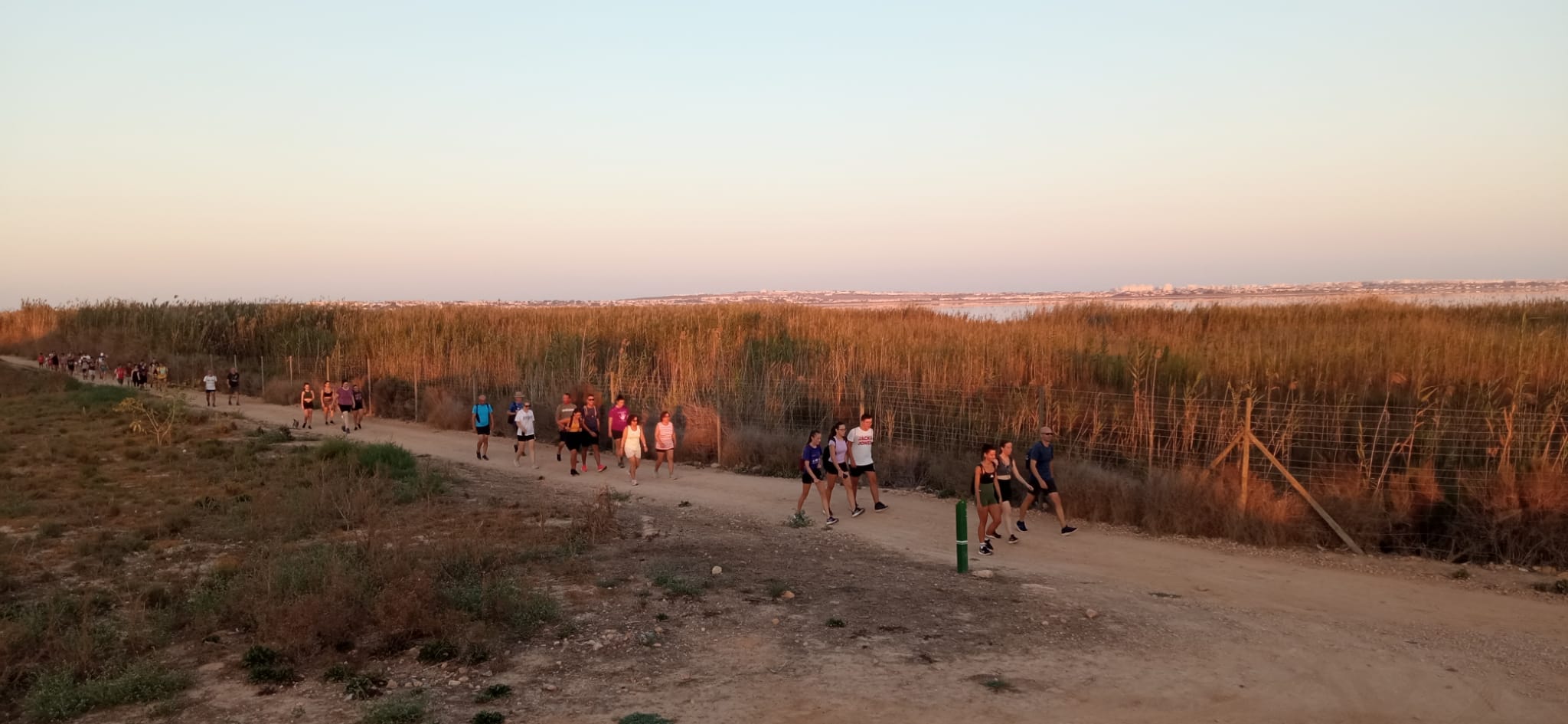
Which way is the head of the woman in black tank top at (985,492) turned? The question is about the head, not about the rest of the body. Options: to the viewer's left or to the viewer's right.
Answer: to the viewer's right

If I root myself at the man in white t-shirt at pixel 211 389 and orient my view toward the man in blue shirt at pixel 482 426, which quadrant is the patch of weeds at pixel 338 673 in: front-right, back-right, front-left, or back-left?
front-right

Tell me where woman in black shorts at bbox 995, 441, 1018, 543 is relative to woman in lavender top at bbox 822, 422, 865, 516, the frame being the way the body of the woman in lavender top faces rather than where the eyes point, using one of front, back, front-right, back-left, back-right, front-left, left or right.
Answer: front

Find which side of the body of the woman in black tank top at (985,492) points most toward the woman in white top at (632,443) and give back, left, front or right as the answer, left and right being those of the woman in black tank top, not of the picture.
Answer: back

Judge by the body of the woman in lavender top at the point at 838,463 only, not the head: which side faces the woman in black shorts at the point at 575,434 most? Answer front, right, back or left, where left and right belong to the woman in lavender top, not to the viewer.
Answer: back

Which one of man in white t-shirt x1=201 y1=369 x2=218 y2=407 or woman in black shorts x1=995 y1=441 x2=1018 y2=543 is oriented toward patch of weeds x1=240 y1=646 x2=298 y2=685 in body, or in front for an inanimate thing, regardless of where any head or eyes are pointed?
the man in white t-shirt

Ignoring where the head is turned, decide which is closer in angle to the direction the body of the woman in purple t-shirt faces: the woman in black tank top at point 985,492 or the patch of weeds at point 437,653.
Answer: the woman in black tank top

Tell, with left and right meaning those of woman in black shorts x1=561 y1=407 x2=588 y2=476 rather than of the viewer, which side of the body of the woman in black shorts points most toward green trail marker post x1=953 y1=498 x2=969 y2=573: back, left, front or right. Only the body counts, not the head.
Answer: front

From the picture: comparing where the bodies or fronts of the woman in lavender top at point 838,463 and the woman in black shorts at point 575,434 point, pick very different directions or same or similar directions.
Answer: same or similar directions

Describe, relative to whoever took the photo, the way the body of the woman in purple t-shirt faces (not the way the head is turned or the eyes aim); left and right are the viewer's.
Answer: facing the viewer and to the right of the viewer

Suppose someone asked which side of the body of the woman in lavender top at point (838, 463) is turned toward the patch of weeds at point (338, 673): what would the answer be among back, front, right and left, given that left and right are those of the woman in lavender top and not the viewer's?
right

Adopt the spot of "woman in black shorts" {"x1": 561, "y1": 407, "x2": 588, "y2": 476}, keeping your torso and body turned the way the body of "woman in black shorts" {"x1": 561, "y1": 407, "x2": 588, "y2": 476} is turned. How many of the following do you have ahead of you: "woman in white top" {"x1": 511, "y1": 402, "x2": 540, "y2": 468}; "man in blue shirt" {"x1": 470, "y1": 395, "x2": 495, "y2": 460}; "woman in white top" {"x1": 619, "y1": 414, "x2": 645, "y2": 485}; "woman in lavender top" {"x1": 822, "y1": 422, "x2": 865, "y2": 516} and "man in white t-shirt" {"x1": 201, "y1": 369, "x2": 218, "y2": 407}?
2

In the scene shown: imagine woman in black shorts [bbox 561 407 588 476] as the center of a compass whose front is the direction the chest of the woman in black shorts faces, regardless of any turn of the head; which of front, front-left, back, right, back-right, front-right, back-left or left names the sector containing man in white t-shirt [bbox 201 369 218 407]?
back

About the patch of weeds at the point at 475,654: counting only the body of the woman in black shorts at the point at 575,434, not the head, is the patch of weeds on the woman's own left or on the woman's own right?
on the woman's own right

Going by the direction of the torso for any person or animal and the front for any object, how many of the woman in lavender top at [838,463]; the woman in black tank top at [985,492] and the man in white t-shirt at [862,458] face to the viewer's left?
0

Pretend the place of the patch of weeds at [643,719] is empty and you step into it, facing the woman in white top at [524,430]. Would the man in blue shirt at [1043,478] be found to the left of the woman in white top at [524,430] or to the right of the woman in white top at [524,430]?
right

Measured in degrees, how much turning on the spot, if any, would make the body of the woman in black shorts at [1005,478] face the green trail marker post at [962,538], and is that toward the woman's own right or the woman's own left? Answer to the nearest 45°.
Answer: approximately 45° to the woman's own right

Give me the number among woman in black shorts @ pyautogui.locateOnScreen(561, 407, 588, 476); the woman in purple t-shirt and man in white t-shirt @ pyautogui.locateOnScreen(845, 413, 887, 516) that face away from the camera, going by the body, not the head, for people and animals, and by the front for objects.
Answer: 0

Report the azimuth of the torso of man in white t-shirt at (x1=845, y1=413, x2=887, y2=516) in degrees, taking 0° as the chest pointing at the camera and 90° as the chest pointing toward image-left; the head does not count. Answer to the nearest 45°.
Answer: approximately 315°

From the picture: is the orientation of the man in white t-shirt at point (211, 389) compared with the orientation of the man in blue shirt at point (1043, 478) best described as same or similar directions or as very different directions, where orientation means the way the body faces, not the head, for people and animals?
same or similar directions
